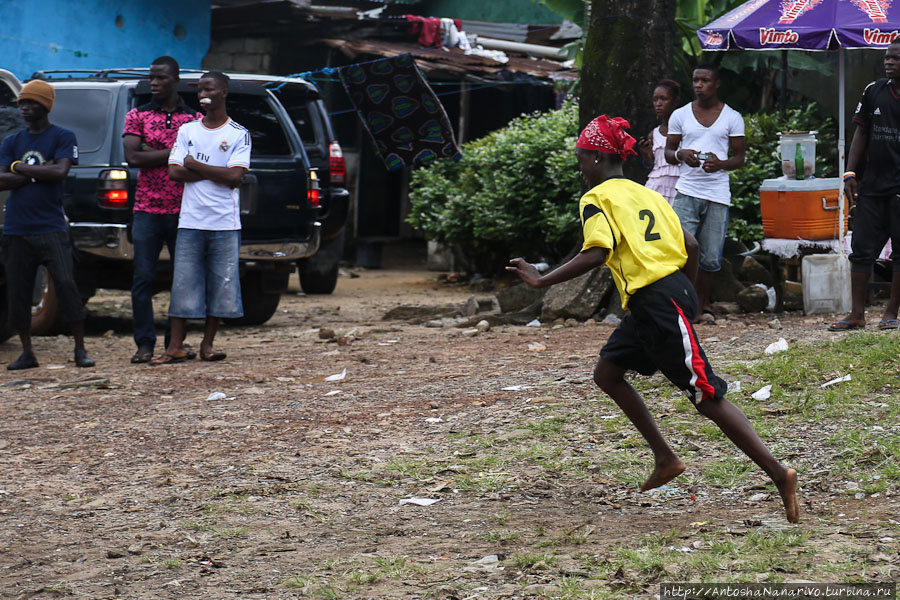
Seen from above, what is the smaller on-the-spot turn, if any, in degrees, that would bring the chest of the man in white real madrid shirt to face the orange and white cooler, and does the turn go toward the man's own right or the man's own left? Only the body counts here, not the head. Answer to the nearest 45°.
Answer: approximately 135° to the man's own left

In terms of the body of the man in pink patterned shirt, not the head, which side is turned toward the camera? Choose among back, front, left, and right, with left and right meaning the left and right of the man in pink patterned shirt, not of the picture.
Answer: front

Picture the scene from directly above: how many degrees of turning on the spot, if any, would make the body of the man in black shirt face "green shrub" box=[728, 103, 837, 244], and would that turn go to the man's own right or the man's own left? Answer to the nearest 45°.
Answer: approximately 135° to the man's own right

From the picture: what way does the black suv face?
away from the camera

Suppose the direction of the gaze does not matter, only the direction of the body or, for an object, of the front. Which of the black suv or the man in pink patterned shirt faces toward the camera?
the man in pink patterned shirt

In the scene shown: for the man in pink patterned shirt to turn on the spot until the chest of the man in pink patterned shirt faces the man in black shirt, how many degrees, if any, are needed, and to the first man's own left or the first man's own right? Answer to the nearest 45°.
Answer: approximately 90° to the first man's own left

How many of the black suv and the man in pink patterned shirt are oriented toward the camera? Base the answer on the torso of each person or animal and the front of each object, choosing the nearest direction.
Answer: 1

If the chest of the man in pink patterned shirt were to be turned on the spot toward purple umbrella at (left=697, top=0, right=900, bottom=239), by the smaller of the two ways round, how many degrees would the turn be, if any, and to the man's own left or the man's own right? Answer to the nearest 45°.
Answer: approximately 90° to the man's own left

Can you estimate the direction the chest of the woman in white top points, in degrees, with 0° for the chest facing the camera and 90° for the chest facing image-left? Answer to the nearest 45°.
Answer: approximately 45°

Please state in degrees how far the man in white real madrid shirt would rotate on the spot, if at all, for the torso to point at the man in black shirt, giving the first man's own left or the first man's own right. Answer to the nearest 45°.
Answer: approximately 135° to the first man's own left

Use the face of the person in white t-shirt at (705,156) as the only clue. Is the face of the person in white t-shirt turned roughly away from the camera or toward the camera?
toward the camera

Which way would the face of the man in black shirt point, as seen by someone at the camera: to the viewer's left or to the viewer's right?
to the viewer's left

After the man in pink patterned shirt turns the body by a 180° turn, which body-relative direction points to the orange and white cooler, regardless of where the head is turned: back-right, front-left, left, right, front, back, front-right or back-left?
right

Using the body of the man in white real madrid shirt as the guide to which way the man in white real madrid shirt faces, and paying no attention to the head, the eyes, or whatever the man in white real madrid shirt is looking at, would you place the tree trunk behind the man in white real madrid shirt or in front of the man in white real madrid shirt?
behind

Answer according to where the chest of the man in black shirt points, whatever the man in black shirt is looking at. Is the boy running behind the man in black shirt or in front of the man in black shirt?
in front
